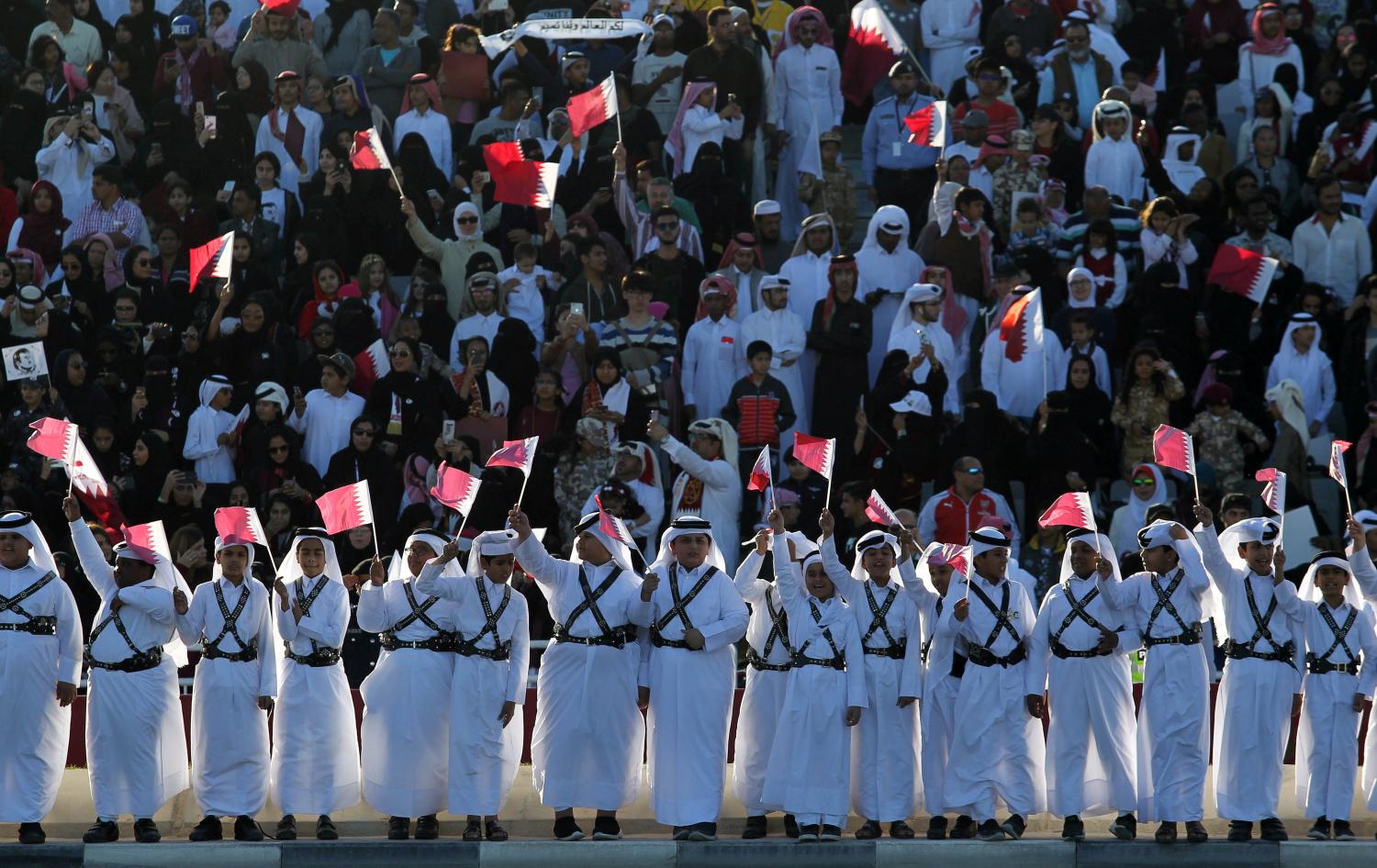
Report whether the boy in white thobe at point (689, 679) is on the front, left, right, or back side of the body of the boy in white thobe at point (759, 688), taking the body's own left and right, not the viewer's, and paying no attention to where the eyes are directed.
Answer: right

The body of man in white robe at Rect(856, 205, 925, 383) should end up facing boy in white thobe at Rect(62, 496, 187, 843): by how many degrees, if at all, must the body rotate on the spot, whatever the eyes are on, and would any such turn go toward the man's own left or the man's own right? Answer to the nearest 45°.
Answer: approximately 45° to the man's own right

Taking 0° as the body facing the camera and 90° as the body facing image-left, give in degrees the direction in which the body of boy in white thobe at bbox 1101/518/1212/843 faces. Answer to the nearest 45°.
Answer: approximately 0°

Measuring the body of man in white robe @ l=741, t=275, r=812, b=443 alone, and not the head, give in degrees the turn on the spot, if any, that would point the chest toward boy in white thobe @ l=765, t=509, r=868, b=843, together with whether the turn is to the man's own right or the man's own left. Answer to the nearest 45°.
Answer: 0° — they already face them

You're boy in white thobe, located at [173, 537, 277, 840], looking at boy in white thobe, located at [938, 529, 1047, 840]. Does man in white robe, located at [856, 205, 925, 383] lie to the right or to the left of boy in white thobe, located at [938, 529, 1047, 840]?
left
